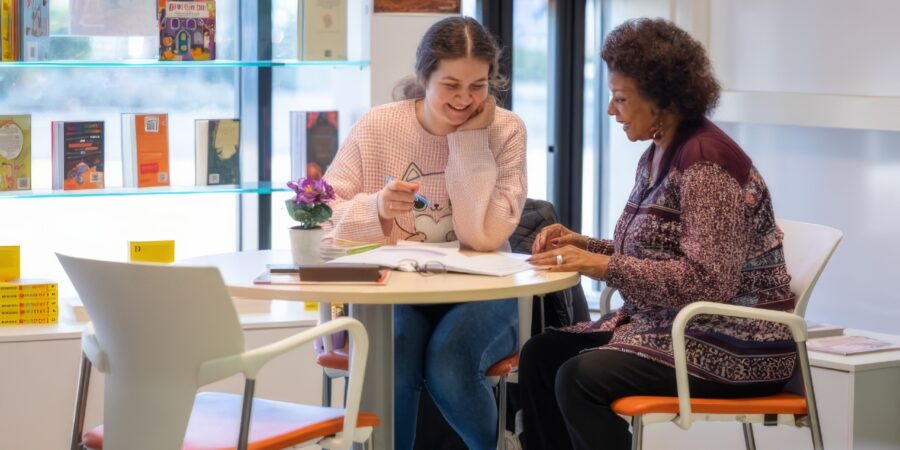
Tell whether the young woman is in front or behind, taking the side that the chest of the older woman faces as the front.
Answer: in front

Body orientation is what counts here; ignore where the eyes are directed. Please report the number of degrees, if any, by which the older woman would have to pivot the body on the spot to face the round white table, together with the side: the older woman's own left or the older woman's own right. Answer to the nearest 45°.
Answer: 0° — they already face it

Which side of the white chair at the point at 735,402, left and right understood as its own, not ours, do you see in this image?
left

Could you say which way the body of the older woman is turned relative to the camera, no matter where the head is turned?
to the viewer's left

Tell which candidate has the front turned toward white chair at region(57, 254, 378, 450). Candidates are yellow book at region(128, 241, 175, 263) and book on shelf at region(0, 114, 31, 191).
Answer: the yellow book

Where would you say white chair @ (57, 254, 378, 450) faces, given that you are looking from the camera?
facing away from the viewer and to the right of the viewer

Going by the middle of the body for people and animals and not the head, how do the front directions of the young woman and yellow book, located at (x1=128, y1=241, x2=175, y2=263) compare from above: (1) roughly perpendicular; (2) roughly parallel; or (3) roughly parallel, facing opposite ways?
roughly parallel

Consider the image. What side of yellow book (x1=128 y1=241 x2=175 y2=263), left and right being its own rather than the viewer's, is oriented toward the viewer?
front

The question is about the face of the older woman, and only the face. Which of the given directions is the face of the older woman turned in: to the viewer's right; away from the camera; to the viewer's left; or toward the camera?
to the viewer's left

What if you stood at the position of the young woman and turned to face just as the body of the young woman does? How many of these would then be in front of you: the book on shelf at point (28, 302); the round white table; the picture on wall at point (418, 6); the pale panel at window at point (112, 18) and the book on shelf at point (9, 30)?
1

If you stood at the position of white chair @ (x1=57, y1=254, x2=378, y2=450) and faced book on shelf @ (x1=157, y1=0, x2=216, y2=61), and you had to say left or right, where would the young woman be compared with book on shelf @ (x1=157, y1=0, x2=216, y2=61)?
right
